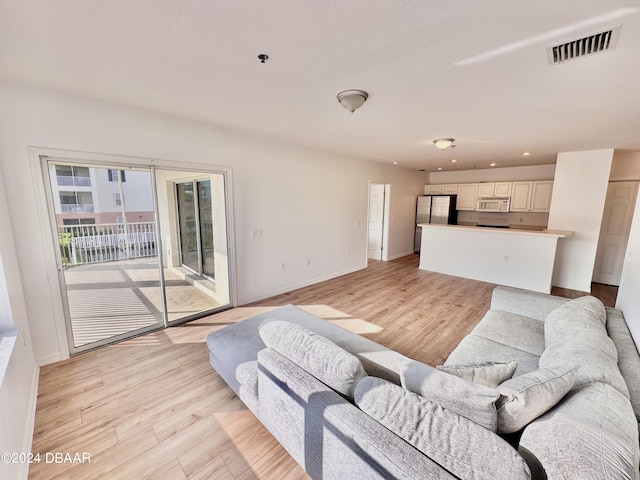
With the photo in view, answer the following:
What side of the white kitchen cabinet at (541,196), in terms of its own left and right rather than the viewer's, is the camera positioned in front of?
front

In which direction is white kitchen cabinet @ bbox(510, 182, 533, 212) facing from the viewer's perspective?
toward the camera

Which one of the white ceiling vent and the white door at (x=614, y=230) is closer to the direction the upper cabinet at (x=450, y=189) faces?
the white ceiling vent

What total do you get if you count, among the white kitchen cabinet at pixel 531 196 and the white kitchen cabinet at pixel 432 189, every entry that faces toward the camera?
2

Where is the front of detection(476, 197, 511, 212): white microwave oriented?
toward the camera

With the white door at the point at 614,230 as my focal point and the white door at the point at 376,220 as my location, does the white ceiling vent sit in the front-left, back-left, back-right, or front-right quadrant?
front-right

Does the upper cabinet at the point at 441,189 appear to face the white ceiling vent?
yes

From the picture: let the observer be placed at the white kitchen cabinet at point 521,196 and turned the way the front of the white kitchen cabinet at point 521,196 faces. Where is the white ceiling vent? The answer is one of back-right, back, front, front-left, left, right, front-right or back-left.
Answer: front

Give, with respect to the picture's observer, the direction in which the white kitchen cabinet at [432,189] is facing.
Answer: facing the viewer

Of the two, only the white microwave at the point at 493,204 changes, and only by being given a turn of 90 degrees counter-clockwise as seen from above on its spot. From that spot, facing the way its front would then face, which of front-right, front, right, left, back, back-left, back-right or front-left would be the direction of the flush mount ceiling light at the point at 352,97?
right

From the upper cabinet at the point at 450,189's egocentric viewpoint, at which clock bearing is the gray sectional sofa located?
The gray sectional sofa is roughly at 12 o'clock from the upper cabinet.

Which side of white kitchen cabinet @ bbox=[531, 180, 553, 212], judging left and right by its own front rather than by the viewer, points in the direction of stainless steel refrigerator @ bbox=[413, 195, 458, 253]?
right

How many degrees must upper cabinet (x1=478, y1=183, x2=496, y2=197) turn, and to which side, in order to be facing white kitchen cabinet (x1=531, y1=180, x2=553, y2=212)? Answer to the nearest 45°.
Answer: approximately 90° to its left
